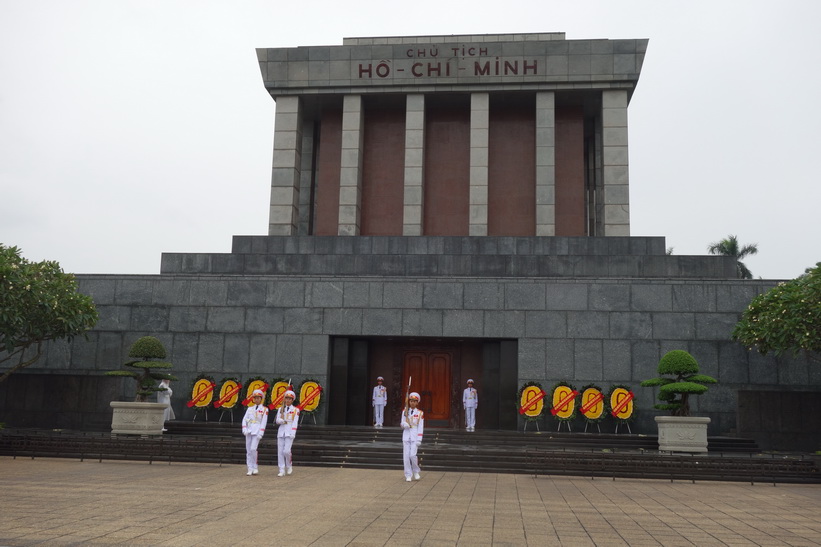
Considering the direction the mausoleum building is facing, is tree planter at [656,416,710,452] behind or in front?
in front

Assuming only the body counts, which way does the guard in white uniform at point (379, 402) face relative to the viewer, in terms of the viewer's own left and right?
facing the viewer

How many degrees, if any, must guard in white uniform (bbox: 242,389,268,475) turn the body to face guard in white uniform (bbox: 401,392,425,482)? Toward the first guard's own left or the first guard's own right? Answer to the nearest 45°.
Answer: approximately 90° to the first guard's own left

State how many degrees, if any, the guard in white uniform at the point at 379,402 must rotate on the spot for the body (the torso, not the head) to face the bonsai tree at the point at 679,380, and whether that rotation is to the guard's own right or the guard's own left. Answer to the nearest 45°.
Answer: approximately 45° to the guard's own left

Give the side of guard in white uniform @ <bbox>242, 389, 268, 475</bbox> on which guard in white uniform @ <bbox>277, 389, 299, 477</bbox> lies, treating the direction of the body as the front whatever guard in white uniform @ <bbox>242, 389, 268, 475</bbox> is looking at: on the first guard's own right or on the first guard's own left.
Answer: on the first guard's own left

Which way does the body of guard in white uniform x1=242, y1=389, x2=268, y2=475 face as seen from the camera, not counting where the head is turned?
toward the camera

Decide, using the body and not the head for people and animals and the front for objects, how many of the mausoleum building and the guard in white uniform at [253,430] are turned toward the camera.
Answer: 2

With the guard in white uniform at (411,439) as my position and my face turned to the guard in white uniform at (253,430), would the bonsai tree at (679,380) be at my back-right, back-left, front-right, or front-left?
back-right

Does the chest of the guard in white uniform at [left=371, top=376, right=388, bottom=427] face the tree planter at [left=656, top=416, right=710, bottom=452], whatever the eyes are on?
no

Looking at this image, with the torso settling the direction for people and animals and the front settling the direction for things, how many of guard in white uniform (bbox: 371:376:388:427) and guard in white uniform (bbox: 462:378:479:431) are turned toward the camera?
2

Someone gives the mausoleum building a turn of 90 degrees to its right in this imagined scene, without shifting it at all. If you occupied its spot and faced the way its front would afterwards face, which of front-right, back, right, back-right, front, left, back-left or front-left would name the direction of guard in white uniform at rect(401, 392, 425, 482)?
left

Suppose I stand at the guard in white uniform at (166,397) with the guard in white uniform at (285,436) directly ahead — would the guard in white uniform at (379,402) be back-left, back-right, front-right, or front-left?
front-left

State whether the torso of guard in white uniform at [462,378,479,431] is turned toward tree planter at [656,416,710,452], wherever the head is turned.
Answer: no

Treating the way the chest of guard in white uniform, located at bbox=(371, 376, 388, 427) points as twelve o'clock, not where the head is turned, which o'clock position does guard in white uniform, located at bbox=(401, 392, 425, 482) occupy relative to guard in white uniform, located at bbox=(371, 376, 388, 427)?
guard in white uniform, located at bbox=(401, 392, 425, 482) is roughly at 12 o'clock from guard in white uniform, located at bbox=(371, 376, 388, 427).

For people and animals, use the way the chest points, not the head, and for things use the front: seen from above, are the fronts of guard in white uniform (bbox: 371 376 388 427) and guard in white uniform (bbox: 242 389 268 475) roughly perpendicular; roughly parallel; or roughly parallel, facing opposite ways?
roughly parallel

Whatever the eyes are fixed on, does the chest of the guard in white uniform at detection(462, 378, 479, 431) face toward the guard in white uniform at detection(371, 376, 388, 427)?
no

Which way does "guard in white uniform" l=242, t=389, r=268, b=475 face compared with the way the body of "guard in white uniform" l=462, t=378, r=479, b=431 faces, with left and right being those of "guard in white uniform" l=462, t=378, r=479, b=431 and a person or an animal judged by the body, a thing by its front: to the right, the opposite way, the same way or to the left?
the same way

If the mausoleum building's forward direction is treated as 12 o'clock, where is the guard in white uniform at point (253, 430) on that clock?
The guard in white uniform is roughly at 1 o'clock from the mausoleum building.
